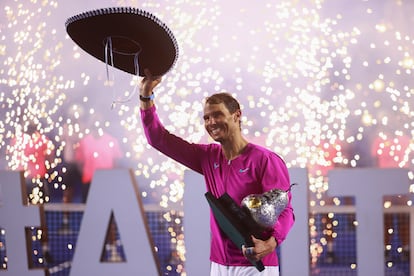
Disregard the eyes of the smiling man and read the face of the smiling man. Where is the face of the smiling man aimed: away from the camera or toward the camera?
toward the camera

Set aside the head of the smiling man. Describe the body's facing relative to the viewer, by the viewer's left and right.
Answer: facing the viewer and to the left of the viewer
